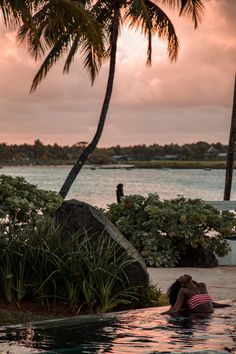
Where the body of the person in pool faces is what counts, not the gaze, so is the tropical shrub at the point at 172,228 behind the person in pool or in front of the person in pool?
behind

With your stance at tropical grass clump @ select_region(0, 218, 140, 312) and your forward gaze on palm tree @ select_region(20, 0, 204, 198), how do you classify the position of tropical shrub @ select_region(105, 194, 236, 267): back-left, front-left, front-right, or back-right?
front-right

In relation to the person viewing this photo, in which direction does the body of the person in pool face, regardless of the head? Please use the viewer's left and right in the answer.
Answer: facing the viewer and to the right of the viewer

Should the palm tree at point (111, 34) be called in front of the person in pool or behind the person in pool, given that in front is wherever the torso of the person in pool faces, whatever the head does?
behind

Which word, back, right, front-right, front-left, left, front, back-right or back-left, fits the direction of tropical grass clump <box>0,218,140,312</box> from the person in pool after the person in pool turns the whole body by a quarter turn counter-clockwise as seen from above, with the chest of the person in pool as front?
back-left

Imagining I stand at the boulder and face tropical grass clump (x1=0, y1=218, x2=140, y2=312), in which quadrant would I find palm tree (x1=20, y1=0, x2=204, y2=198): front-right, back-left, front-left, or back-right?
back-right

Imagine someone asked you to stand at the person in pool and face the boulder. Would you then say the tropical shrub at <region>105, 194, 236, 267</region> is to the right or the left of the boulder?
right
